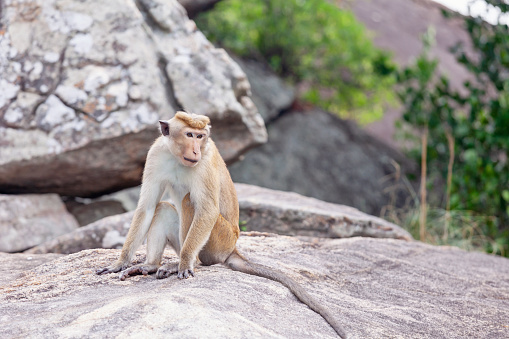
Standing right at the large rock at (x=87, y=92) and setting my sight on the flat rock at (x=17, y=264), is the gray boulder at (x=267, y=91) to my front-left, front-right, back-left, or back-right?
back-left

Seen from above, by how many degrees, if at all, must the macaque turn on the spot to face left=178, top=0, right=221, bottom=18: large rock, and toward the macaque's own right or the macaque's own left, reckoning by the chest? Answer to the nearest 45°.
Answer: approximately 135° to the macaque's own right

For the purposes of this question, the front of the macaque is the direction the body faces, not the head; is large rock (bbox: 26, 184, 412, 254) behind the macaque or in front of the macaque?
behind

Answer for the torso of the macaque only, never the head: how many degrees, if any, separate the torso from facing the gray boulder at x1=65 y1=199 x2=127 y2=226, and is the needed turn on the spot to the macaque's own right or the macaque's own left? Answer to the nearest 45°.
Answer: approximately 90° to the macaque's own right

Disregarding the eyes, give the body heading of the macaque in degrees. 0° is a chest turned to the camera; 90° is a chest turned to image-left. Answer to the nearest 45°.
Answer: approximately 45°

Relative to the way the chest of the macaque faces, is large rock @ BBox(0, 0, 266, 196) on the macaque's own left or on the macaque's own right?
on the macaque's own right
